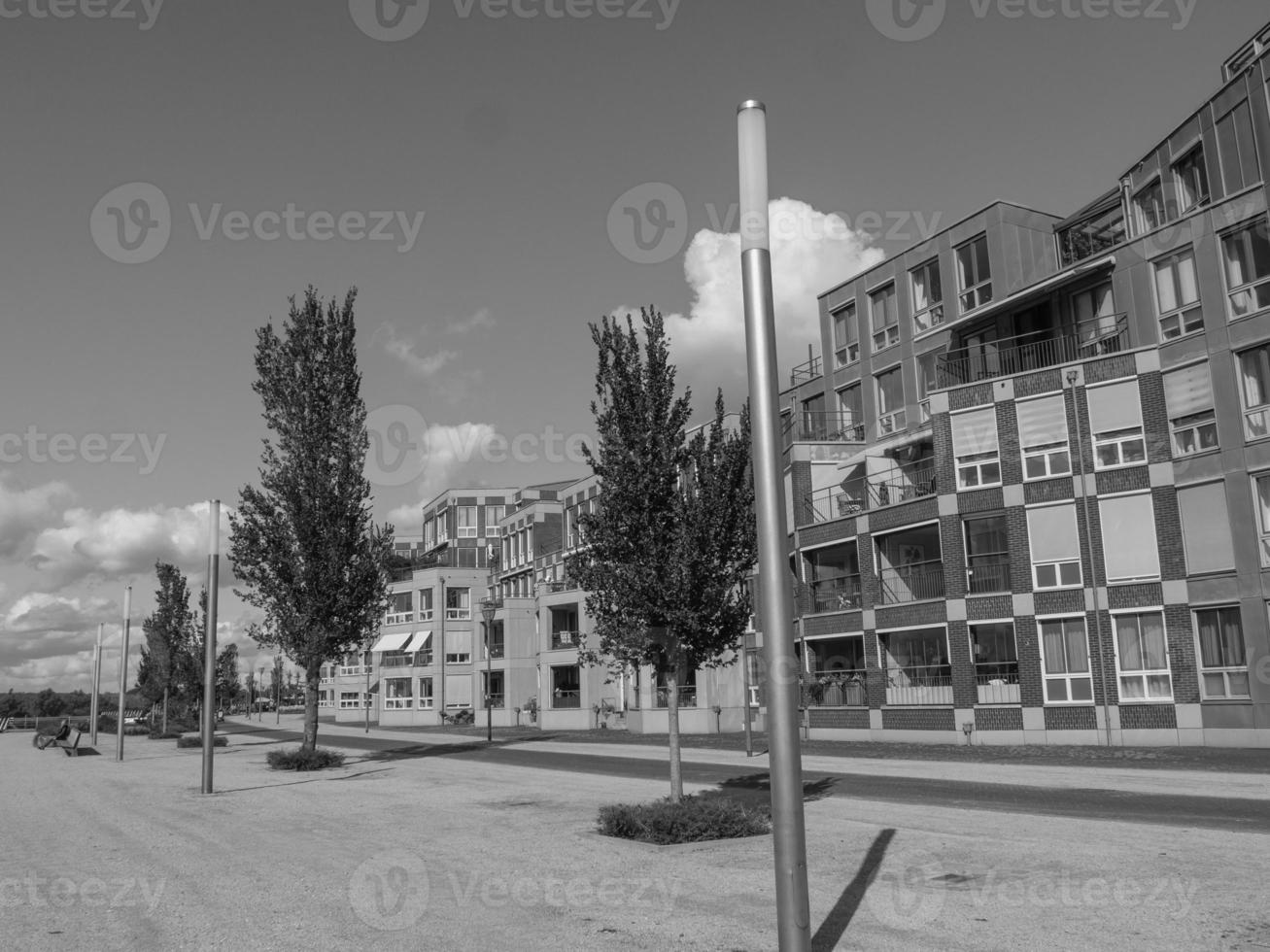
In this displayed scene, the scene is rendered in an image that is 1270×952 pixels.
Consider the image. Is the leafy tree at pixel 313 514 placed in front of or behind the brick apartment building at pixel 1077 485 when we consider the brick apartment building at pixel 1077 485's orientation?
in front

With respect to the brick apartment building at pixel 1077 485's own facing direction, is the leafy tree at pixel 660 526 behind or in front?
in front

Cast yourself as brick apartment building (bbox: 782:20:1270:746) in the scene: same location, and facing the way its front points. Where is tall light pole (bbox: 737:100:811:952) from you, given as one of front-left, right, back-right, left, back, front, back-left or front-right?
front-left
